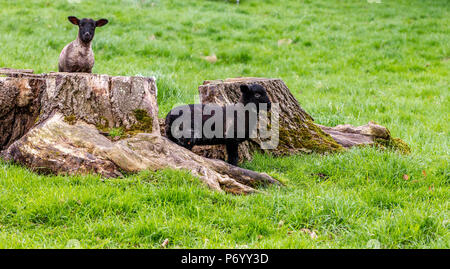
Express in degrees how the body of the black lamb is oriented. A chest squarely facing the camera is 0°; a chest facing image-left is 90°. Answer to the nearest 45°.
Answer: approximately 270°
